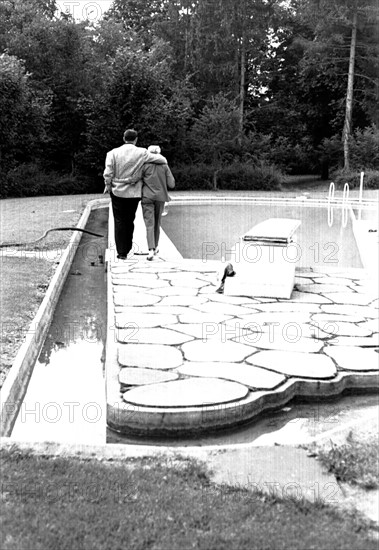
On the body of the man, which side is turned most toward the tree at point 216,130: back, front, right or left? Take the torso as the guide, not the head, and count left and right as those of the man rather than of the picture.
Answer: front

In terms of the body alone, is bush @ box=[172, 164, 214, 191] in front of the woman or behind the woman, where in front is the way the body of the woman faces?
in front

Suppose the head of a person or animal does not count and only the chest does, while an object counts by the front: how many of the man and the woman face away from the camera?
2

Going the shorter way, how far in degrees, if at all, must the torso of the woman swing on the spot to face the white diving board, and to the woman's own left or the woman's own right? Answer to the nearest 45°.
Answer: approximately 135° to the woman's own right

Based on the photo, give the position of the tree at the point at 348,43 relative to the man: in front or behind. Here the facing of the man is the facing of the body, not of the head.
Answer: in front

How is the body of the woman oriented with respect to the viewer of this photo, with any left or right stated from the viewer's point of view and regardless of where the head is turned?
facing away from the viewer

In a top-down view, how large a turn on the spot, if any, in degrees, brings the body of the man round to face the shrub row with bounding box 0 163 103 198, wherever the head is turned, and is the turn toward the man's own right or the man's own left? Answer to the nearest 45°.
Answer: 0° — they already face it

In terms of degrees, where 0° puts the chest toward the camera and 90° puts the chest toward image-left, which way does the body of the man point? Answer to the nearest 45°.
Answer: approximately 180°

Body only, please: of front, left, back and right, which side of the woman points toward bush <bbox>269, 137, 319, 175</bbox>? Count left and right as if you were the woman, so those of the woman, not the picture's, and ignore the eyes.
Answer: front

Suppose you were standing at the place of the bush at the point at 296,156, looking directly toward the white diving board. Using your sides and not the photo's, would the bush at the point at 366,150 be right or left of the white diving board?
left
